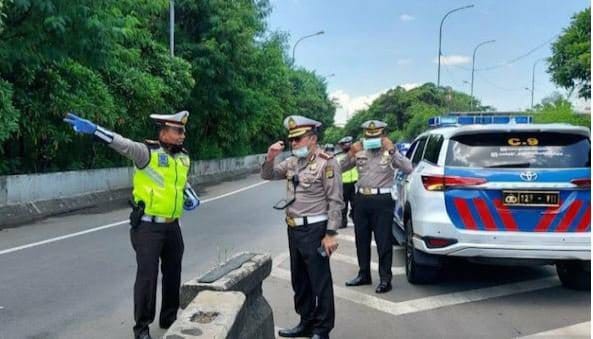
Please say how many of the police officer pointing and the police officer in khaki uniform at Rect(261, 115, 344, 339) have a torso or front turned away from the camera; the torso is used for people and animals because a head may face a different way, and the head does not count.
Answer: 0

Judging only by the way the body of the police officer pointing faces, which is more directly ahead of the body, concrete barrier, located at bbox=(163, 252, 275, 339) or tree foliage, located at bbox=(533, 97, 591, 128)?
the concrete barrier

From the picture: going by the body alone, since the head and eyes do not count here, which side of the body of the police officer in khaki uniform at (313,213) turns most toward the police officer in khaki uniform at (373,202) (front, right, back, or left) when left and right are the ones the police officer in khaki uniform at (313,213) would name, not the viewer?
back

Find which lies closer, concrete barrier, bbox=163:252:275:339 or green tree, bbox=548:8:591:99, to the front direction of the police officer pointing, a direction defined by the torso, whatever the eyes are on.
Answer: the concrete barrier

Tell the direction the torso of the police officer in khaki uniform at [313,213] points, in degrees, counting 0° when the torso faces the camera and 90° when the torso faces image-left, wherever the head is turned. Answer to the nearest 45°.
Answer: approximately 45°

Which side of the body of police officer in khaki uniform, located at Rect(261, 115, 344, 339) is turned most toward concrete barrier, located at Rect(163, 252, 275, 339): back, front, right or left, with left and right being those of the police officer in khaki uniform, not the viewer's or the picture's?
front

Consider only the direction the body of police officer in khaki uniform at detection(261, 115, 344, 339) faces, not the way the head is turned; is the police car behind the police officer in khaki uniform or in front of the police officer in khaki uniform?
behind

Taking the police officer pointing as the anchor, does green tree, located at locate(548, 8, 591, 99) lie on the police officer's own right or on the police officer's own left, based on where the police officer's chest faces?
on the police officer's own left

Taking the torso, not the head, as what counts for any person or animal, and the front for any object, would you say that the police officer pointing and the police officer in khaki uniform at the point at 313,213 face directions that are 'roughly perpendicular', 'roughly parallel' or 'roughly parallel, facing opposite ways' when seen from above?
roughly perpendicular
